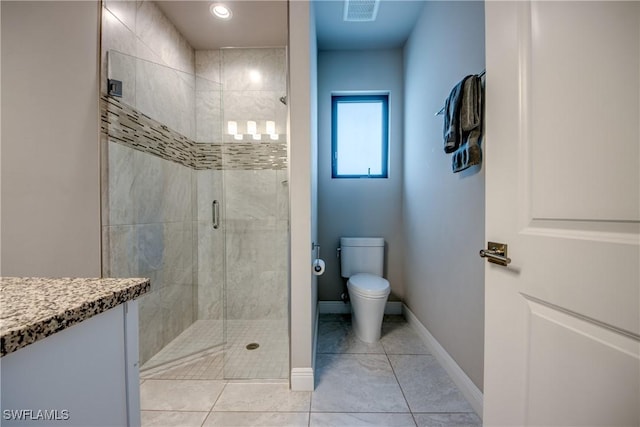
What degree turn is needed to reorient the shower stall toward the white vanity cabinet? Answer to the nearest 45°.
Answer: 0° — it already faces it

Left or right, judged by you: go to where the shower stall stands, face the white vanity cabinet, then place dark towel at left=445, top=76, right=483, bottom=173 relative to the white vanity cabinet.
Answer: left

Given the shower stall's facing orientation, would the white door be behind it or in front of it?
in front

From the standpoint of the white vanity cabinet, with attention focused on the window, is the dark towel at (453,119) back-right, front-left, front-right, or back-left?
front-right

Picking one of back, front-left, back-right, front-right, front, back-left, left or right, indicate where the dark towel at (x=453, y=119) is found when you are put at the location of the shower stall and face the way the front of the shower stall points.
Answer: front-left

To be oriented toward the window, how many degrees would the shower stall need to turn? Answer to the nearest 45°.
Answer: approximately 90° to its left

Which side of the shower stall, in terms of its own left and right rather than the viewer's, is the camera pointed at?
front

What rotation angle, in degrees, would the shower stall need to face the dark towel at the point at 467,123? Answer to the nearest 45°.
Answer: approximately 45° to its left

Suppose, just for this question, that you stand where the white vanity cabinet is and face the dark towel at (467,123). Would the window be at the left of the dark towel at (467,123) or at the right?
left

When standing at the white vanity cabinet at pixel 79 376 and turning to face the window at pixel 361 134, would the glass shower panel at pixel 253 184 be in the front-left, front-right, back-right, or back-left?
front-left
